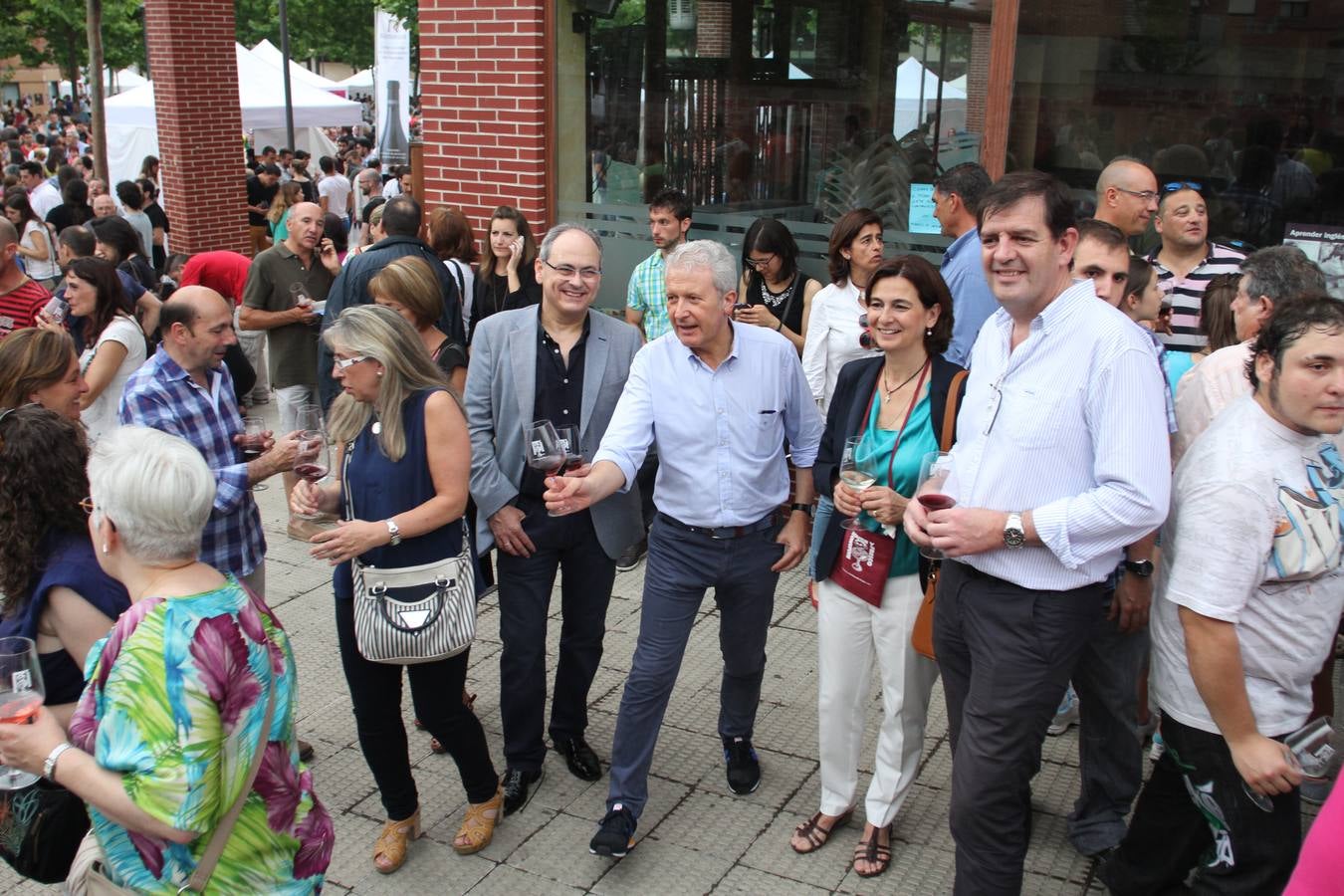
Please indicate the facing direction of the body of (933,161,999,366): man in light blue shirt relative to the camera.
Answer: to the viewer's left

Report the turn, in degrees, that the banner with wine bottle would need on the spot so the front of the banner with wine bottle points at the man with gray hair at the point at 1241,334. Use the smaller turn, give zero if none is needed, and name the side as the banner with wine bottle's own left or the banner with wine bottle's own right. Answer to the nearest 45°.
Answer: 0° — it already faces them

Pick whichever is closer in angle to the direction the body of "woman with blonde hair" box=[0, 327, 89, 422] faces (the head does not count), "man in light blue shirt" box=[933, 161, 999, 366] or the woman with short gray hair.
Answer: the man in light blue shirt

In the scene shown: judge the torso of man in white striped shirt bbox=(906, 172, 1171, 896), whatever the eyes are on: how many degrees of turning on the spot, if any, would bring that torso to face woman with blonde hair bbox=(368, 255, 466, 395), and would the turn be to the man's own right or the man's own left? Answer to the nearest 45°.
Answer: approximately 90° to the man's own right

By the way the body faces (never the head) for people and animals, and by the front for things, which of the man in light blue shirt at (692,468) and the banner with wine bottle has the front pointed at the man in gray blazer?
the banner with wine bottle

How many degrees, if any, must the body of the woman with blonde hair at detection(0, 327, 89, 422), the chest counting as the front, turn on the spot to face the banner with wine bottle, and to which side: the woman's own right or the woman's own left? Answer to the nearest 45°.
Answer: approximately 90° to the woman's own left

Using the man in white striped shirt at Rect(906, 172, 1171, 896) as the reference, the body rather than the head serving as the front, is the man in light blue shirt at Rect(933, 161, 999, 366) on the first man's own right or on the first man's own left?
on the first man's own right

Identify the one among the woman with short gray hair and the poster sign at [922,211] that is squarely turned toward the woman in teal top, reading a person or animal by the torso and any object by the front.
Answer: the poster sign

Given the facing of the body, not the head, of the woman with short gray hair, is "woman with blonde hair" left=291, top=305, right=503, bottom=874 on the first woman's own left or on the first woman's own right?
on the first woman's own right

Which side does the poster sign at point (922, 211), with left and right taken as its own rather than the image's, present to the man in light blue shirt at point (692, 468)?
front

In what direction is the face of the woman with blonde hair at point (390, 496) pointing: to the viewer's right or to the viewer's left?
to the viewer's left

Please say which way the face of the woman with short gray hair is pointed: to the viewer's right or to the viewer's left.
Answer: to the viewer's left
